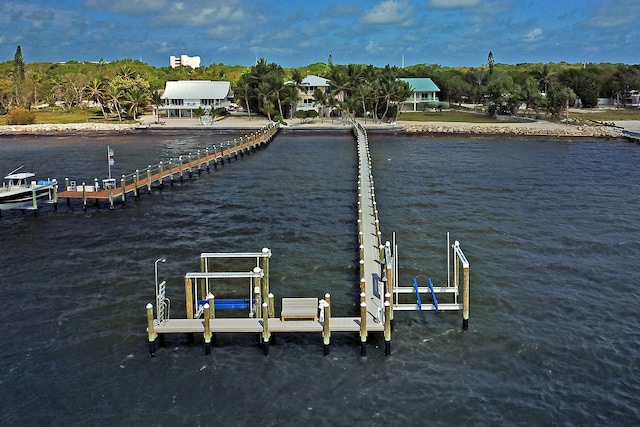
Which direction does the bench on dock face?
toward the camera

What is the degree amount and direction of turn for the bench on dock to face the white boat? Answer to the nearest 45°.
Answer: approximately 135° to its right
